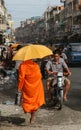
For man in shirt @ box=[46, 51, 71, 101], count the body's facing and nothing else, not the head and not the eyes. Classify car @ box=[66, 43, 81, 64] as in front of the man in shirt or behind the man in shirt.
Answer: behind

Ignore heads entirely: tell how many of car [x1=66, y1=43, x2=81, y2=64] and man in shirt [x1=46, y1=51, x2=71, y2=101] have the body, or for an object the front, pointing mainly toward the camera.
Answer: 2

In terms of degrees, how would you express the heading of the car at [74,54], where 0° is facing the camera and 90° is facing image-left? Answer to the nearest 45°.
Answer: approximately 0°

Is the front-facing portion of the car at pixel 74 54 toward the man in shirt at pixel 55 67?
yes
